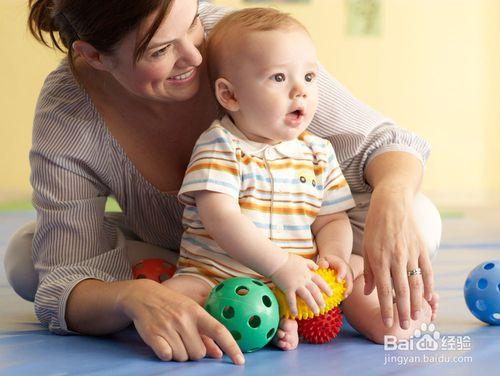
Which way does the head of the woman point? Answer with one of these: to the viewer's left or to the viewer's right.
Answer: to the viewer's right

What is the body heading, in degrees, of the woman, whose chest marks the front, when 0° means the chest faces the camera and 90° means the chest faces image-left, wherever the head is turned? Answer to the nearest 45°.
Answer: approximately 315°

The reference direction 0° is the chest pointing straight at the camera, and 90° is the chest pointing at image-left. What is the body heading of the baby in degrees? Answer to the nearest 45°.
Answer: approximately 315°
